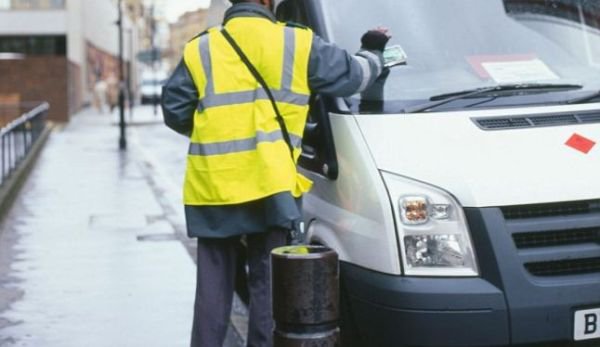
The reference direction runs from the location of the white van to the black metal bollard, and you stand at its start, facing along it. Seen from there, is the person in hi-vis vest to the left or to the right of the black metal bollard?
right

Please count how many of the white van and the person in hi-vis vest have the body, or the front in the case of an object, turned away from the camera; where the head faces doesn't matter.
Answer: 1

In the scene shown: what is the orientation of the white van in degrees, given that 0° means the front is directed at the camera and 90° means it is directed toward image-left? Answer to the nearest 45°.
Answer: approximately 315°

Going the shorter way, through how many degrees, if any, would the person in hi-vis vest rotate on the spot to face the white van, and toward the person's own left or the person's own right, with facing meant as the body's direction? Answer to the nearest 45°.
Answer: approximately 90° to the person's own right

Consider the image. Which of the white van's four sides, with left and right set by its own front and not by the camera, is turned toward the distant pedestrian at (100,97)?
back

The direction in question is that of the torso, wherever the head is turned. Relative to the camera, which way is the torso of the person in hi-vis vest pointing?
away from the camera

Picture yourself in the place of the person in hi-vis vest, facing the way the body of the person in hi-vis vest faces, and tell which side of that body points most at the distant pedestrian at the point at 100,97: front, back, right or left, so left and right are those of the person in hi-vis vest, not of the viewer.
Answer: front

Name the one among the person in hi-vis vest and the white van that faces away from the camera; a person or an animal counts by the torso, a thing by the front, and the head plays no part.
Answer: the person in hi-vis vest

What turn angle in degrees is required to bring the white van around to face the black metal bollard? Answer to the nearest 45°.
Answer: approximately 90° to its right
